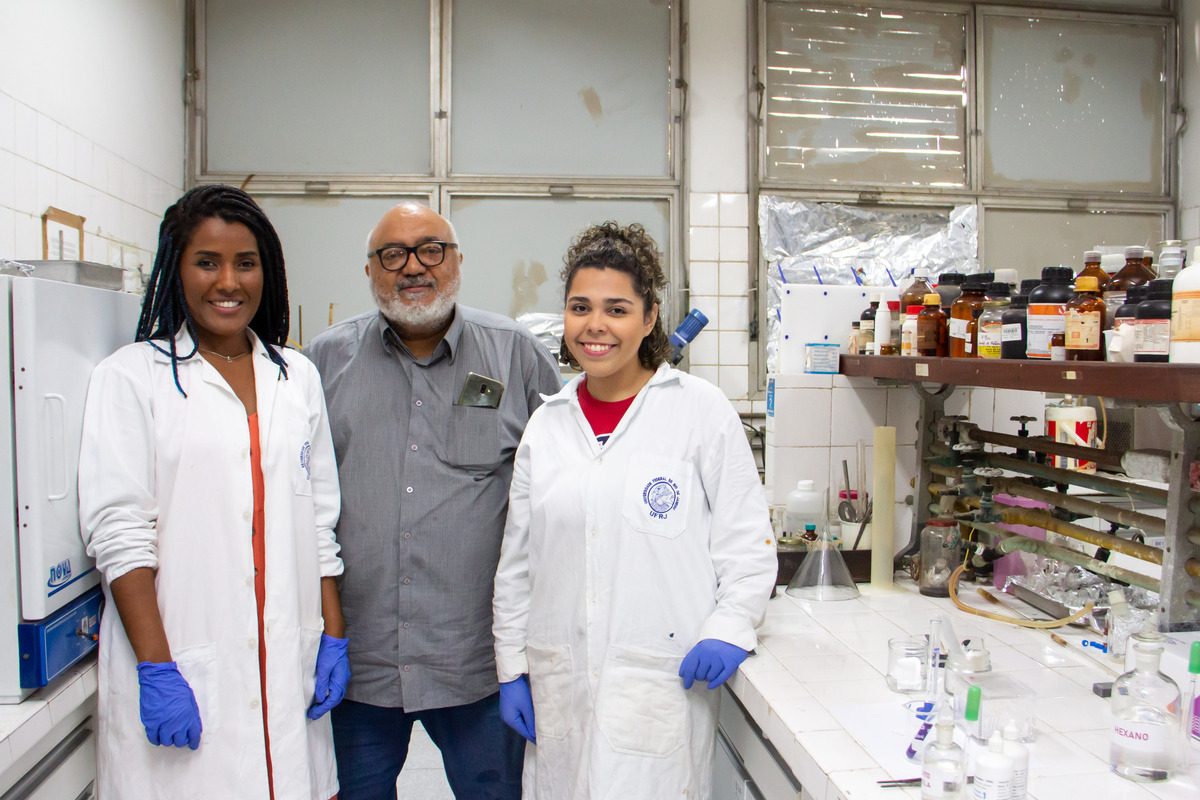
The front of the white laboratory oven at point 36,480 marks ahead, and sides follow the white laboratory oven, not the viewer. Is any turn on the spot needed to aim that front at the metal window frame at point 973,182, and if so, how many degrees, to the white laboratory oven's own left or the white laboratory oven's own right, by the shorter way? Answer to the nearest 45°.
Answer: approximately 45° to the white laboratory oven's own left

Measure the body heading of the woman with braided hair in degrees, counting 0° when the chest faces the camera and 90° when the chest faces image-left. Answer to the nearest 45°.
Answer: approximately 315°

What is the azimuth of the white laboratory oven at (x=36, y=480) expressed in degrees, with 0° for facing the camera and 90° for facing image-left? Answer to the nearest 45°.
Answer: approximately 315°

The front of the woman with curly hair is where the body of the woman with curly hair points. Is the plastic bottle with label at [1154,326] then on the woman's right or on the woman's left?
on the woman's left

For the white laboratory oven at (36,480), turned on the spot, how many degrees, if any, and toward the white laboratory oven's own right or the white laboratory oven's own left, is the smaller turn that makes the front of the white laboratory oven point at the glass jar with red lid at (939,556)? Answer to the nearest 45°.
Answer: approximately 45° to the white laboratory oven's own left

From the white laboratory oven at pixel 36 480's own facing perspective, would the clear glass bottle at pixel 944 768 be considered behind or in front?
in front

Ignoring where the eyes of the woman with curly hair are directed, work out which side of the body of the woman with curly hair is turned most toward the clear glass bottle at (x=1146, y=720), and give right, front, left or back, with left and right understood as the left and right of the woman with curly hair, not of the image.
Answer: left

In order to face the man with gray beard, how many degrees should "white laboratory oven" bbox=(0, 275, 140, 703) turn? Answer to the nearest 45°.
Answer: approximately 45° to its left

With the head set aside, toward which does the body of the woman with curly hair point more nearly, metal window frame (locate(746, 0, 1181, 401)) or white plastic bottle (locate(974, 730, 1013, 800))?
the white plastic bottle

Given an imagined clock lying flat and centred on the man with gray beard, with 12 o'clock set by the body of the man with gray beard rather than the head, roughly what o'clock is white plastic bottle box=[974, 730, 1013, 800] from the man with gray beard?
The white plastic bottle is roughly at 11 o'clock from the man with gray beard.

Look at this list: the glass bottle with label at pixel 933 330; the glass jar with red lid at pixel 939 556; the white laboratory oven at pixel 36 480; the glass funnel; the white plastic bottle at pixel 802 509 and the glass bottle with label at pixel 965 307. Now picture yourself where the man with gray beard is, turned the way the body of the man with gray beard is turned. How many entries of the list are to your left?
5

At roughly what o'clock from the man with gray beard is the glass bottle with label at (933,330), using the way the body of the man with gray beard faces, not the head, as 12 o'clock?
The glass bottle with label is roughly at 9 o'clock from the man with gray beard.
